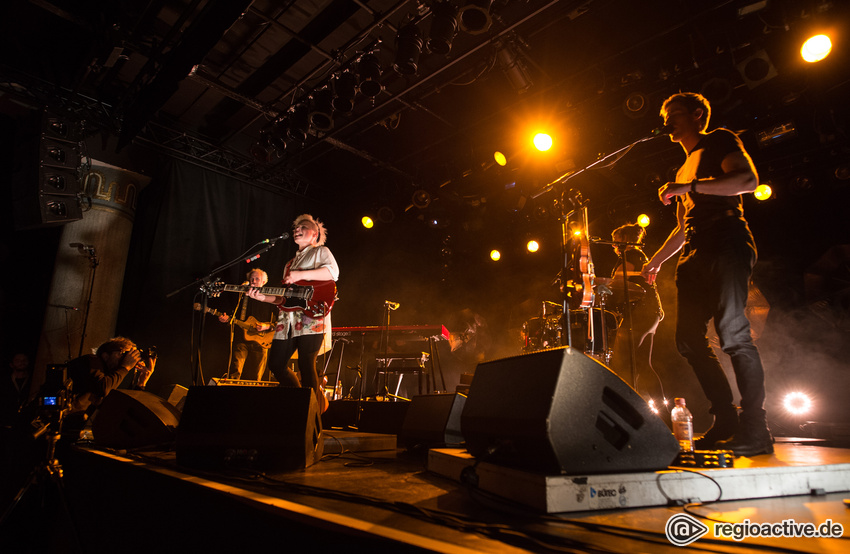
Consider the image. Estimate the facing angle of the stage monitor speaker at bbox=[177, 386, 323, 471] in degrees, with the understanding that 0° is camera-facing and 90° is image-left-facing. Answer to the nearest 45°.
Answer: approximately 180°

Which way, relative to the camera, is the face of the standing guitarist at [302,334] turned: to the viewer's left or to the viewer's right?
to the viewer's left

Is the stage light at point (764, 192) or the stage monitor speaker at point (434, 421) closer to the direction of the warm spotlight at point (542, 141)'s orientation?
the stage monitor speaker

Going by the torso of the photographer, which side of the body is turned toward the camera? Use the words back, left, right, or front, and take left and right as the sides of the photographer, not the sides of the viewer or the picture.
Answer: right

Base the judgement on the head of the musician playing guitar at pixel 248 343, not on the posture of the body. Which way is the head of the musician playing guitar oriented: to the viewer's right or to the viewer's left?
to the viewer's left

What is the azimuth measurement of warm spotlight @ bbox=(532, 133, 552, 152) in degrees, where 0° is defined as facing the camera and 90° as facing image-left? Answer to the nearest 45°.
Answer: approximately 0°

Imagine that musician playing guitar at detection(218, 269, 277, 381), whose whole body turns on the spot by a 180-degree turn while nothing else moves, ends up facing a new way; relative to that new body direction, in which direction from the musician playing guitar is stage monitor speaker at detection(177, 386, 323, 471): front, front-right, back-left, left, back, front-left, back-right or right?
back-right
